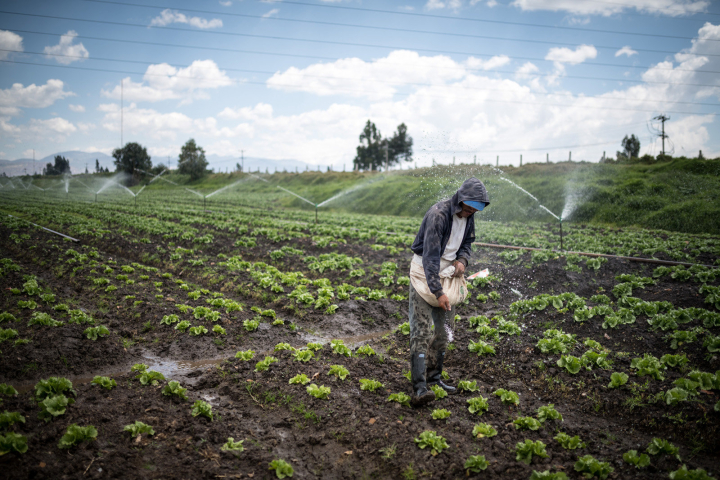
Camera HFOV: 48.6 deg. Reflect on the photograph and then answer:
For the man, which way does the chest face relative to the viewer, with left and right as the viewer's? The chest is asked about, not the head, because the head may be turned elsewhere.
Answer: facing the viewer and to the right of the viewer

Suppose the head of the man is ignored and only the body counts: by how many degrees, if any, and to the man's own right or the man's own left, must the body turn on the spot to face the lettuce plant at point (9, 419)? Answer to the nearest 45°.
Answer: approximately 90° to the man's own right

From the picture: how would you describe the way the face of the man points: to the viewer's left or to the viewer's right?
to the viewer's right

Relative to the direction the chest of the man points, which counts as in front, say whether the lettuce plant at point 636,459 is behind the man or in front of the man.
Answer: in front

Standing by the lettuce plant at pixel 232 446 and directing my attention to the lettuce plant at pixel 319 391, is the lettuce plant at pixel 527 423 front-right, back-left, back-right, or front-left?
front-right

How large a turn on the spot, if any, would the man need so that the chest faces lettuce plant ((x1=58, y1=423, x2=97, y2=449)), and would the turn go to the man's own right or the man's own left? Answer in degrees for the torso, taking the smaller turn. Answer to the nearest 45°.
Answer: approximately 90° to the man's own right

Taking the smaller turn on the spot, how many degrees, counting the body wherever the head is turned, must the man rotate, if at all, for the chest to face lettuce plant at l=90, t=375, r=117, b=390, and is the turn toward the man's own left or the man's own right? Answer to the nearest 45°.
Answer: approximately 135° to the man's own right

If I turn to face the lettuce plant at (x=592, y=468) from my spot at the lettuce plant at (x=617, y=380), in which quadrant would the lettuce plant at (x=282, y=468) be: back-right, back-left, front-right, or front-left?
front-right

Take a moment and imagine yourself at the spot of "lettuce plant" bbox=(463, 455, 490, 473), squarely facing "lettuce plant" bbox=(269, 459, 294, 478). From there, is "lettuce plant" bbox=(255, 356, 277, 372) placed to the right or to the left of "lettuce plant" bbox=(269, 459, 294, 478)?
right

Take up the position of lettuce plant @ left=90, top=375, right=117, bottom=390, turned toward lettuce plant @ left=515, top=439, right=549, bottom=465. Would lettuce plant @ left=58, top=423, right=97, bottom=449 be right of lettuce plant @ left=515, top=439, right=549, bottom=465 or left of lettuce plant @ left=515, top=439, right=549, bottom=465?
right

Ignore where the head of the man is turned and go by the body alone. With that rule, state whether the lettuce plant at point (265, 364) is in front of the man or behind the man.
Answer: behind
